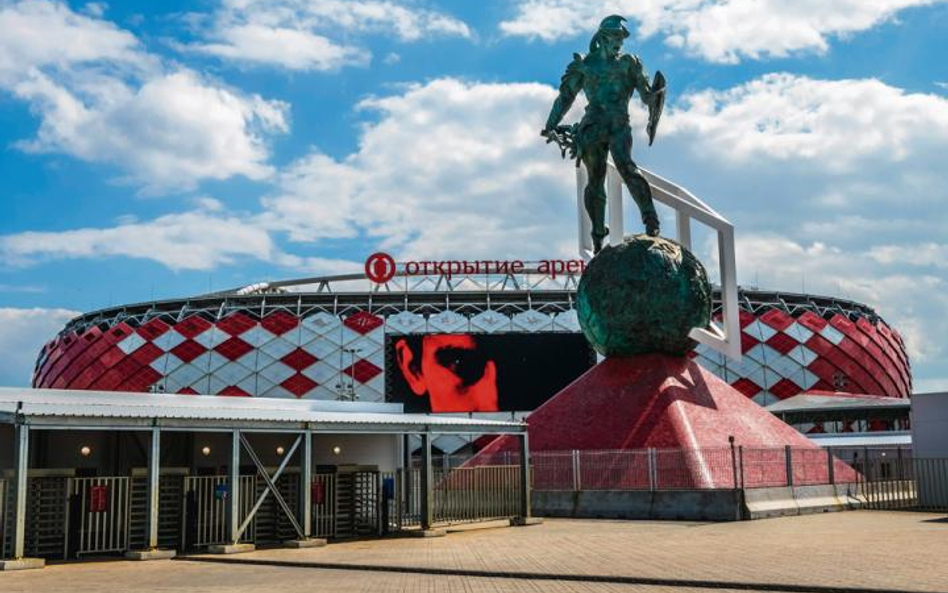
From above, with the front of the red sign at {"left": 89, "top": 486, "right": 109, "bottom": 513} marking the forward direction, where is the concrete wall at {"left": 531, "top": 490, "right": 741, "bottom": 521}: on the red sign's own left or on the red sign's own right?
on the red sign's own left

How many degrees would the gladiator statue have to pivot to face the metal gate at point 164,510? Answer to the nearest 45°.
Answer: approximately 45° to its right

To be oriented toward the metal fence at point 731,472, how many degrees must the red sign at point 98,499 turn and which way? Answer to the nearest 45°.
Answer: approximately 90° to its left

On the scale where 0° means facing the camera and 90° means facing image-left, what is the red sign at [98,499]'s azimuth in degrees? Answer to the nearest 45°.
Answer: approximately 0°

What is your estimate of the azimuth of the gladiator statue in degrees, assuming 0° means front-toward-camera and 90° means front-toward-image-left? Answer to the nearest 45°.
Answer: approximately 0°

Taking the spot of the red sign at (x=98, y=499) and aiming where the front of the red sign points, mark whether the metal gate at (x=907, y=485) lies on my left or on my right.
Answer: on my left

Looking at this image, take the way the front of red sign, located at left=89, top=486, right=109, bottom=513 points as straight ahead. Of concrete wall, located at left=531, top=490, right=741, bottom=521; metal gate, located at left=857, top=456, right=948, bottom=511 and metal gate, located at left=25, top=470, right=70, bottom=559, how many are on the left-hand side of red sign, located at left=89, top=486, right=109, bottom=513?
2

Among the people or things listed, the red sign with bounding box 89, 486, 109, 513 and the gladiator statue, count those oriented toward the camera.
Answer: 2
